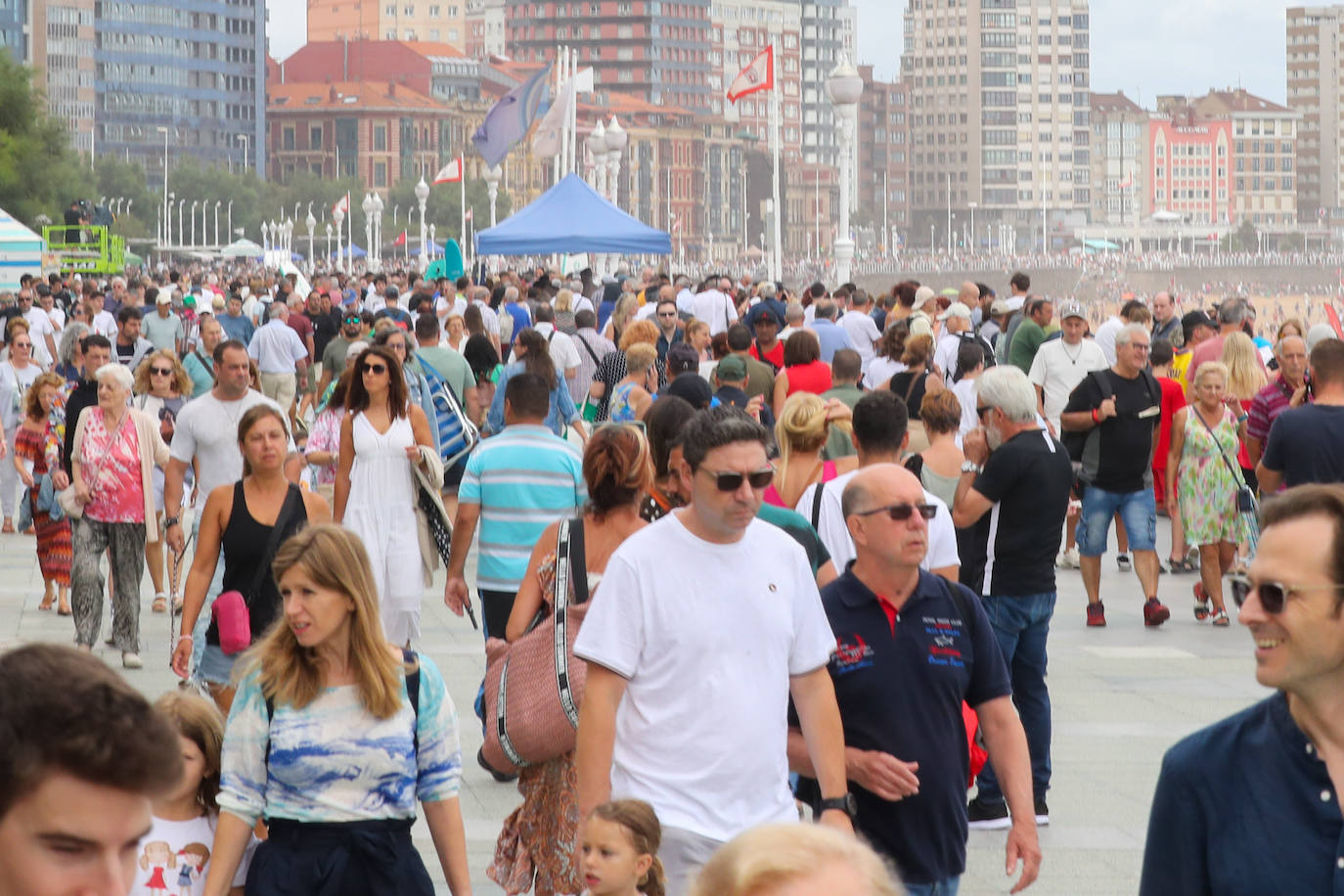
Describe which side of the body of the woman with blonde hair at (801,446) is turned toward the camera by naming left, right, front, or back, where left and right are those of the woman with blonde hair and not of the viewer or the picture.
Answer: back

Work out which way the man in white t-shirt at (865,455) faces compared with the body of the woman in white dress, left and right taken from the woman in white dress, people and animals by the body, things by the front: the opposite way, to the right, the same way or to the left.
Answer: the opposite way

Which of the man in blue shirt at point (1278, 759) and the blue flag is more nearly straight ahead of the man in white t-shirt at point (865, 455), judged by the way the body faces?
the blue flag

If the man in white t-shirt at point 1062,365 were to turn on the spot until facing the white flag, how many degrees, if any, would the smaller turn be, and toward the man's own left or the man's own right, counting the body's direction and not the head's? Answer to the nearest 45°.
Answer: approximately 180°

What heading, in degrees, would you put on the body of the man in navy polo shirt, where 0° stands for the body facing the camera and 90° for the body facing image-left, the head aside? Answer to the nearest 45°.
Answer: approximately 0°

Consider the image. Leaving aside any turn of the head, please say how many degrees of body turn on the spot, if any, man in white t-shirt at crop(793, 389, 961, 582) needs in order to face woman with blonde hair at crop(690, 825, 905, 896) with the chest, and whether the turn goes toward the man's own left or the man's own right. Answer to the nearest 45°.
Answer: approximately 180°

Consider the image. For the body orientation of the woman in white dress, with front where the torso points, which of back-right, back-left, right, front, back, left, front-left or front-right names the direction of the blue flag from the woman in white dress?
back

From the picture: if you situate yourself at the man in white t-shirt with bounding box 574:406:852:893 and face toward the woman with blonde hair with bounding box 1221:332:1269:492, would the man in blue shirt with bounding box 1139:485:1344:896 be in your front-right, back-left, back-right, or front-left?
back-right

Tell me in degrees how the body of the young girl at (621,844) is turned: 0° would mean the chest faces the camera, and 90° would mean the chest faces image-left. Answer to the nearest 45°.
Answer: approximately 45°

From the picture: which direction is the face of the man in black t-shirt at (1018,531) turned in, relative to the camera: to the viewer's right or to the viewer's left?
to the viewer's left

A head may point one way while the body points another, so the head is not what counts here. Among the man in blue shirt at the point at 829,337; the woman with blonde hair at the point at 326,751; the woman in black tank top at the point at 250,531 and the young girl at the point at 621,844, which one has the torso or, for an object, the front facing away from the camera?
the man in blue shirt
